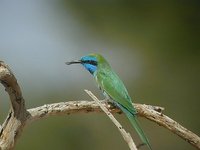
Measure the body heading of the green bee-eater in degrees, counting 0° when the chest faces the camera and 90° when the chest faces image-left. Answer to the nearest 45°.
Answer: approximately 90°
